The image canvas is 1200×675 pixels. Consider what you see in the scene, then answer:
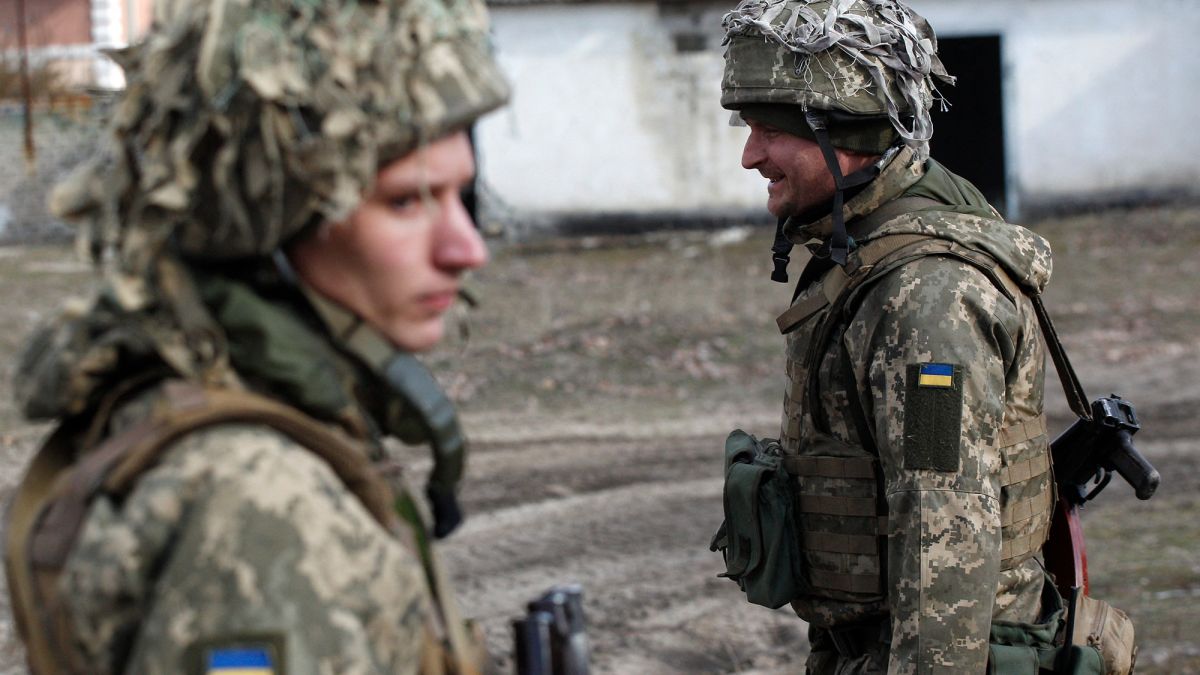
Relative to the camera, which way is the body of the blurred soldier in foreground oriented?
to the viewer's right

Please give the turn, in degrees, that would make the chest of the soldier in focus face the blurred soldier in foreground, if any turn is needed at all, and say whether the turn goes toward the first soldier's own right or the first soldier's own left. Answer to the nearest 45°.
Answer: approximately 45° to the first soldier's own left

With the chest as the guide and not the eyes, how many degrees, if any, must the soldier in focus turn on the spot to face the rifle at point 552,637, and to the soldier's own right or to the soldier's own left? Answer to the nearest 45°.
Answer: approximately 90° to the soldier's own left

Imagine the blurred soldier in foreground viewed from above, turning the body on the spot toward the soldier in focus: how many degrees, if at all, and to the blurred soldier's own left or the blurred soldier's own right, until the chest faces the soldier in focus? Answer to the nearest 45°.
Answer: approximately 45° to the blurred soldier's own left

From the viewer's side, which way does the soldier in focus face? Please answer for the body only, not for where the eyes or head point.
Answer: to the viewer's left

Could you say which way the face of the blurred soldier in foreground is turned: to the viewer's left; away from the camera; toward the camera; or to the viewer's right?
to the viewer's right

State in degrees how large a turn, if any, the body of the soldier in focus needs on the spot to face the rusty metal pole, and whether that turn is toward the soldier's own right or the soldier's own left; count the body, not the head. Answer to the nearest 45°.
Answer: approximately 45° to the soldier's own right

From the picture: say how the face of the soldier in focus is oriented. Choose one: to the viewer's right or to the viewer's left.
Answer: to the viewer's left
